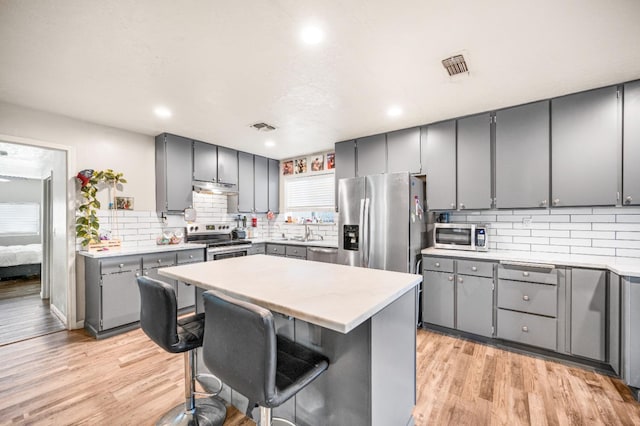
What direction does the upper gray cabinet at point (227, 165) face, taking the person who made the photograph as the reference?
facing the viewer and to the right of the viewer

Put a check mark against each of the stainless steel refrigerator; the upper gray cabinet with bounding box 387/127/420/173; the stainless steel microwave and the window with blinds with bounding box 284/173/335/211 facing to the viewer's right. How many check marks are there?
0

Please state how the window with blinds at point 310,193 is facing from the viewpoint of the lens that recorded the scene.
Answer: facing the viewer and to the left of the viewer

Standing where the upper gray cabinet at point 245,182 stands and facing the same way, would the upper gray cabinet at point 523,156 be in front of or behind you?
in front

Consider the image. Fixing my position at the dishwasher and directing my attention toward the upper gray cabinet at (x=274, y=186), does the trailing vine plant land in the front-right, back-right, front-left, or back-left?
front-left

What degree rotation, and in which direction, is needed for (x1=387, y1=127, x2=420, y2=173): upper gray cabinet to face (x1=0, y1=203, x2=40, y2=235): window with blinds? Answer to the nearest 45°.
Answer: approximately 45° to its right

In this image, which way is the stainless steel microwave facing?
toward the camera

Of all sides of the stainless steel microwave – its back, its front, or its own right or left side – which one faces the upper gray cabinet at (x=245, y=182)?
right

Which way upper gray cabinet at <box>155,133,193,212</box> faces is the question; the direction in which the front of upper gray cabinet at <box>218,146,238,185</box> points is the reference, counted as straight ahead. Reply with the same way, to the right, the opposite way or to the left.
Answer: the same way

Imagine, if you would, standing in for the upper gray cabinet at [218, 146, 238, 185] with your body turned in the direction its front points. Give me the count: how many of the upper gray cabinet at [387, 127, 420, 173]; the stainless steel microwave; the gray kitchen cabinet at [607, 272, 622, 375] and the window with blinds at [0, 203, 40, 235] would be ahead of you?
3

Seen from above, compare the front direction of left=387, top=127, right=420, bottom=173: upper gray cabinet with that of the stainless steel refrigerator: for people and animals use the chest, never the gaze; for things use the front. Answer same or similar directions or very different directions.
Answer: same or similar directions

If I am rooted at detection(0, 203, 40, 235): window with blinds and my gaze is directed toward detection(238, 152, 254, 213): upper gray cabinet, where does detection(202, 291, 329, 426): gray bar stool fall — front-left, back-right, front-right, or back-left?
front-right

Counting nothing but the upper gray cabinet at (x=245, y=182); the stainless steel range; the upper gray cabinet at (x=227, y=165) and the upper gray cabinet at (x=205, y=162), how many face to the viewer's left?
0

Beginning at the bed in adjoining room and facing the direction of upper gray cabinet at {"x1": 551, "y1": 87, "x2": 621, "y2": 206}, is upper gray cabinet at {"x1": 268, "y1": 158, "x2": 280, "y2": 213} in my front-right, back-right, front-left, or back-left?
front-left

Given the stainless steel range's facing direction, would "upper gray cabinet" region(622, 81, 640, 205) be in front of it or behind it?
in front

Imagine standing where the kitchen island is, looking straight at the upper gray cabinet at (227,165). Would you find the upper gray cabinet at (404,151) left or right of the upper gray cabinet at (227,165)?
right

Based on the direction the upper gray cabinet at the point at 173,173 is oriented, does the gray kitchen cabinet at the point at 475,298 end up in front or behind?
in front
